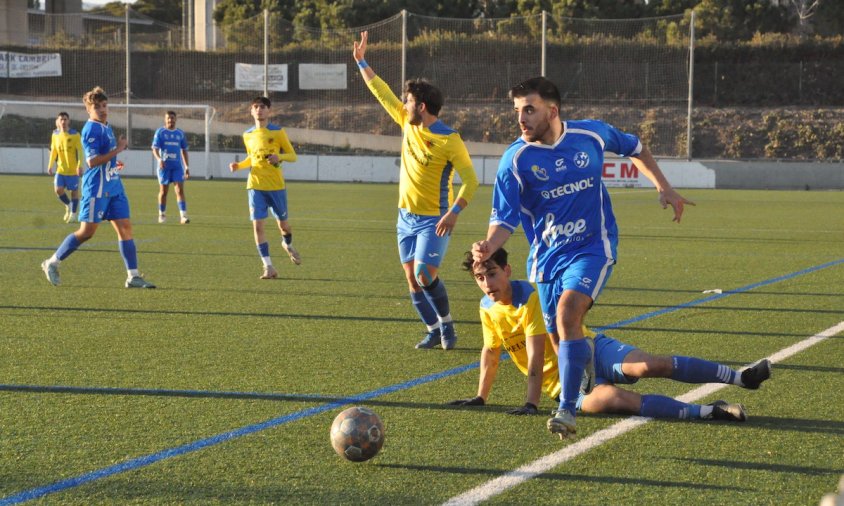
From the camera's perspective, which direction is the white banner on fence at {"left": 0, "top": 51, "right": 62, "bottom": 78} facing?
toward the camera

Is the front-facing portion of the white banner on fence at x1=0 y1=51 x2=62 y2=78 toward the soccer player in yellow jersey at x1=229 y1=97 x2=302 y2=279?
yes

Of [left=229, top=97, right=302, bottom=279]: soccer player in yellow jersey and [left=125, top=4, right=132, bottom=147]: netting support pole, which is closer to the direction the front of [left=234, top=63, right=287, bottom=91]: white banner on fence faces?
the soccer player in yellow jersey

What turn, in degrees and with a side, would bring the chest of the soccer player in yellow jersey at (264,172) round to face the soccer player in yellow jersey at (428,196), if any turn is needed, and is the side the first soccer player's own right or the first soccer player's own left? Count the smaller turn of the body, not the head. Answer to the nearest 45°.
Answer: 0° — they already face them

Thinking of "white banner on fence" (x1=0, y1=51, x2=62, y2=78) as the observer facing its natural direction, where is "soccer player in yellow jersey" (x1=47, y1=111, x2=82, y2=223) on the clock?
The soccer player in yellow jersey is roughly at 12 o'clock from the white banner on fence.

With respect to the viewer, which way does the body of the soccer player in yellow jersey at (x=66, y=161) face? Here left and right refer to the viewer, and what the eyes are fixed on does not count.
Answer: facing the viewer

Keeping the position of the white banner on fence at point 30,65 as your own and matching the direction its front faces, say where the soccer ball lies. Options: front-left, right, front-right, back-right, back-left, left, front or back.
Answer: front

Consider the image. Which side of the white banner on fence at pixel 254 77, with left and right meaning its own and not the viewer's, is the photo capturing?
front

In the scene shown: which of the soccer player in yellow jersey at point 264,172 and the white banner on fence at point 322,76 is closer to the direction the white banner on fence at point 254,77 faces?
the soccer player in yellow jersey

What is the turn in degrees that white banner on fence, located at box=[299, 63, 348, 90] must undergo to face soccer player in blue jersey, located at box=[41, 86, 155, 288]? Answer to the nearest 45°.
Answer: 0° — it already faces them

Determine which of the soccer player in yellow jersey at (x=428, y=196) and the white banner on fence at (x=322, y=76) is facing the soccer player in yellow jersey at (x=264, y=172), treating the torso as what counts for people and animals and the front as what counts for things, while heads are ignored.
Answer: the white banner on fence

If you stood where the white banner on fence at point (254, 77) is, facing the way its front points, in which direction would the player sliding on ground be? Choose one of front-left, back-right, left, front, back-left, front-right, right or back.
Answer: front

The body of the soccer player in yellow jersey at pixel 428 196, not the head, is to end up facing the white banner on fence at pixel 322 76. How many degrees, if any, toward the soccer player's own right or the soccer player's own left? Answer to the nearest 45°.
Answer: approximately 135° to the soccer player's own right

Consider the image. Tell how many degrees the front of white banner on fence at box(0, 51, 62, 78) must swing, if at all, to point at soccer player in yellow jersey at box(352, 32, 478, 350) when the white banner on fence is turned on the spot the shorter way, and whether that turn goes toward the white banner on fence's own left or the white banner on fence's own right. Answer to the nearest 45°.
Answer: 0° — it already faces them

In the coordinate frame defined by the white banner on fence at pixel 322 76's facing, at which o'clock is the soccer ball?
The soccer ball is roughly at 12 o'clock from the white banner on fence.

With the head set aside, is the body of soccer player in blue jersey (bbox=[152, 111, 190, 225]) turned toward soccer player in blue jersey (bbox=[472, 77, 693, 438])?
yes

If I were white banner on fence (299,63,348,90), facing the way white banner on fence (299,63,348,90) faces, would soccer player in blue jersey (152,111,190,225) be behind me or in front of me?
in front
